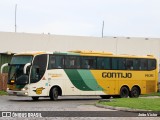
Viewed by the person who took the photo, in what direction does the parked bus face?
facing the viewer and to the left of the viewer
